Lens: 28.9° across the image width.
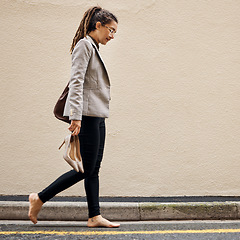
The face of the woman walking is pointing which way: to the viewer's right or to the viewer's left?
to the viewer's right

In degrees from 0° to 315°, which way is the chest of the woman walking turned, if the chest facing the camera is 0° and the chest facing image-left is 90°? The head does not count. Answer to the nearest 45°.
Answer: approximately 270°
